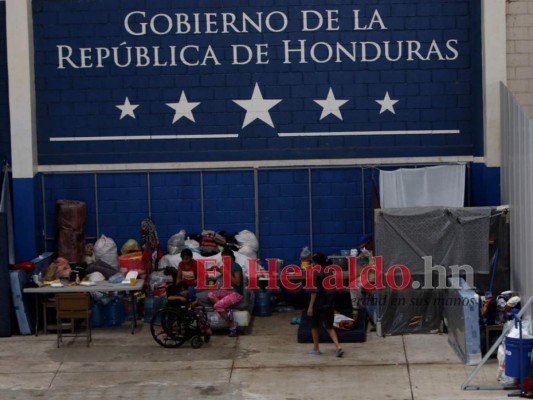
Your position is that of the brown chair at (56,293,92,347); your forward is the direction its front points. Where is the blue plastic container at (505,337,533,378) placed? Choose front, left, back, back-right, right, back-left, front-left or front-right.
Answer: back-right

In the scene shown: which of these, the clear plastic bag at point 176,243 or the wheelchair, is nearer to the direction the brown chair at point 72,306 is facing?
the clear plastic bag

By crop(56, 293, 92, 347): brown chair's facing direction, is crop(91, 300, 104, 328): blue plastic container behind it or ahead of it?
ahead

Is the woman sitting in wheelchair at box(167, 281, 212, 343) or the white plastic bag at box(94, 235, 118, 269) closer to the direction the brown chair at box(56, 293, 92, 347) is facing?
the white plastic bag

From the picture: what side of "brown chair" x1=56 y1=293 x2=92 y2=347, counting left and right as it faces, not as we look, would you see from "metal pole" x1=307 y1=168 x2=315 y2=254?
right

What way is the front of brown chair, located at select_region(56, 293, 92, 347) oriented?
away from the camera

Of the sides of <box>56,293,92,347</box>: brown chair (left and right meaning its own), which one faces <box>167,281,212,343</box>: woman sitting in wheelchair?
right
